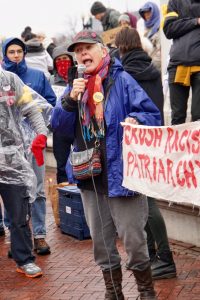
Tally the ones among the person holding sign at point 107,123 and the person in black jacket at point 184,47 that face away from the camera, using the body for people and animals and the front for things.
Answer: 0

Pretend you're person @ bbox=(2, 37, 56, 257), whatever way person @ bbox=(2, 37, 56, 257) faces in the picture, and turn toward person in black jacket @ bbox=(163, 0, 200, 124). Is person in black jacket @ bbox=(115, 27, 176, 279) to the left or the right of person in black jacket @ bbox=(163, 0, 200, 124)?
right

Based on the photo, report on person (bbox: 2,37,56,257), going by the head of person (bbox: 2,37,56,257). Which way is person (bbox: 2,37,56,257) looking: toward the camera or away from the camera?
toward the camera

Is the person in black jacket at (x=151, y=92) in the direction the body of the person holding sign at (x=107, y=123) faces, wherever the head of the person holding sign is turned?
no

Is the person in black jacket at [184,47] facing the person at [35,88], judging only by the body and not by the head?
no

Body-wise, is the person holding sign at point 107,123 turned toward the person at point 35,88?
no

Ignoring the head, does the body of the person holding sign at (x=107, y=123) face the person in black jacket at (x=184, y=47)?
no
